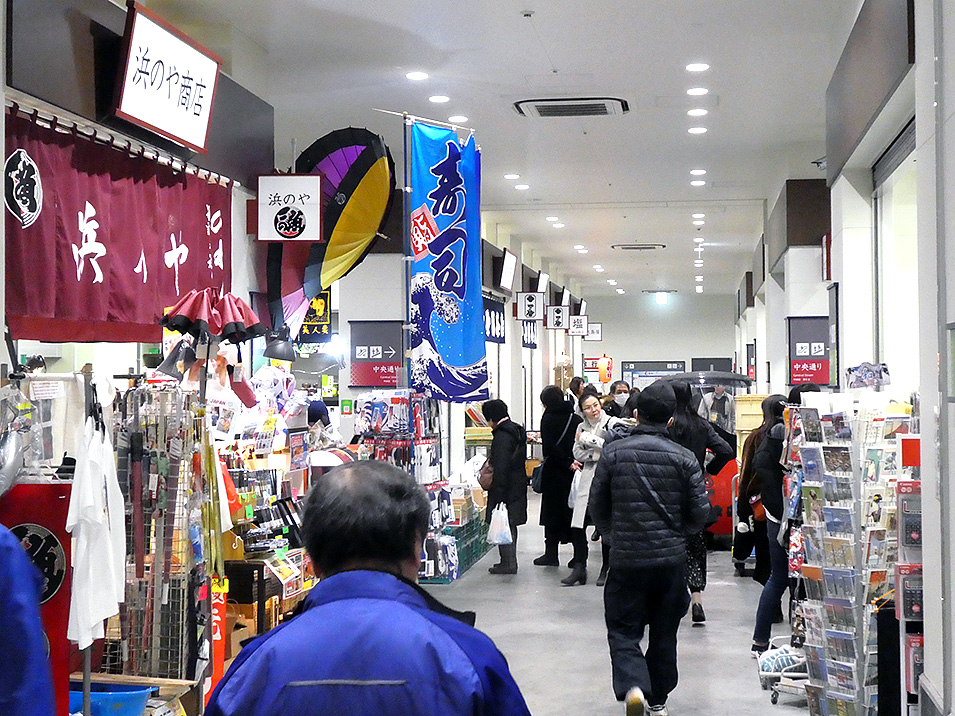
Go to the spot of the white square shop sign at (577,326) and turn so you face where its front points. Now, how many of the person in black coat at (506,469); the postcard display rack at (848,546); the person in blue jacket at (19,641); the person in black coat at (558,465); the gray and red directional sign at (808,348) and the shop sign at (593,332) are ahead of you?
5

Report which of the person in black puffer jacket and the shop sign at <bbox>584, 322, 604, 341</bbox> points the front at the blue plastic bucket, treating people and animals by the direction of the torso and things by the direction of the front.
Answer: the shop sign

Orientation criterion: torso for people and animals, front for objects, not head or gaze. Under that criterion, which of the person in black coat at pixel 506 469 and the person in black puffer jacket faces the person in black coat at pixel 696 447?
the person in black puffer jacket

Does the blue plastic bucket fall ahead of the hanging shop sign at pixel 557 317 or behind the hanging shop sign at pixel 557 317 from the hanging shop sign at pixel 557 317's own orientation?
ahead

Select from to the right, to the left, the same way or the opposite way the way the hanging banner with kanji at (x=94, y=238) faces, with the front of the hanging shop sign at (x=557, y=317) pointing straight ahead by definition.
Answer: to the left

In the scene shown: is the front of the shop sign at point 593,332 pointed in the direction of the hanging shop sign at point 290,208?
yes

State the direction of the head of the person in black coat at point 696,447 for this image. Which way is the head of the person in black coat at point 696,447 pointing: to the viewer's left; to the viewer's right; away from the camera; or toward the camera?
away from the camera

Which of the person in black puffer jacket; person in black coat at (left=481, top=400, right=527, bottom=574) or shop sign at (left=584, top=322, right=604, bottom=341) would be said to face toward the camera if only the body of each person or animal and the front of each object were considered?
the shop sign

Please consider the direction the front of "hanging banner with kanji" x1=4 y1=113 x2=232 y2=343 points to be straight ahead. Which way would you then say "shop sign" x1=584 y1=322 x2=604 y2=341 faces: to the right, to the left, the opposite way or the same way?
to the right

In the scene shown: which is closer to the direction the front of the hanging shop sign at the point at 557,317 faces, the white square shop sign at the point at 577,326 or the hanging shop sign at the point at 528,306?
the hanging shop sign at the point at 528,306

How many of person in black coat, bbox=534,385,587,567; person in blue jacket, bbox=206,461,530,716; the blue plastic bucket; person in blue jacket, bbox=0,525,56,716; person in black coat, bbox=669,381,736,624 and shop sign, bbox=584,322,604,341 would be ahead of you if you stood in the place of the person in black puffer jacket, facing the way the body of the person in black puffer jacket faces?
3

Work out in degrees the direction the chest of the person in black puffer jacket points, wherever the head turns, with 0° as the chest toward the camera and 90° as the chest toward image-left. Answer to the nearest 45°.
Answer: approximately 180°

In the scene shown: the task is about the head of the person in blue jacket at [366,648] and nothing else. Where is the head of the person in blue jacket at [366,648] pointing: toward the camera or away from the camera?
away from the camera

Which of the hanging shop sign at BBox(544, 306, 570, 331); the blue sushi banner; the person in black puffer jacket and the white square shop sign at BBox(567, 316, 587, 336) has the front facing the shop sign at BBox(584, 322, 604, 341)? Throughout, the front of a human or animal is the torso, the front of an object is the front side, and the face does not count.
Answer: the person in black puffer jacket
